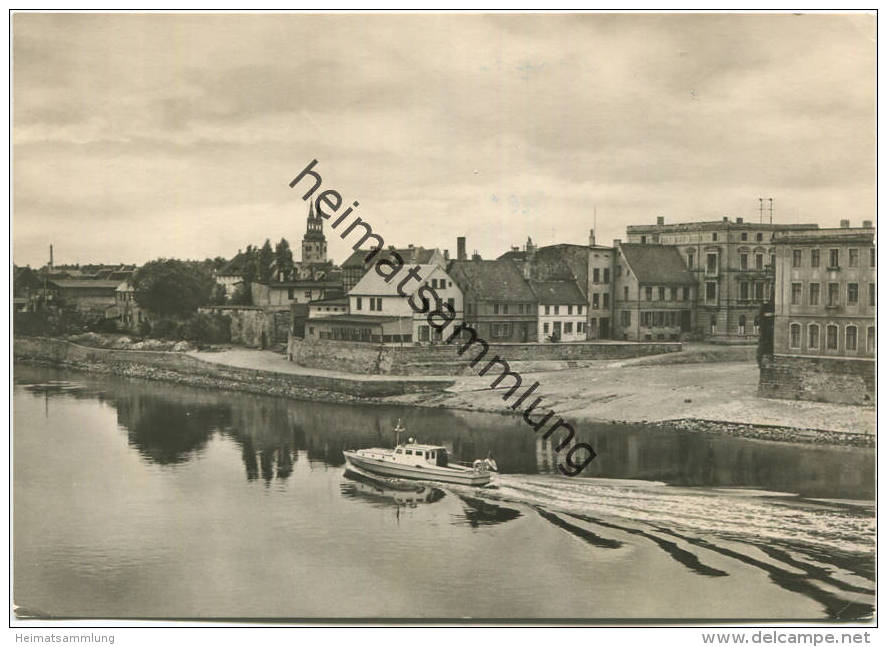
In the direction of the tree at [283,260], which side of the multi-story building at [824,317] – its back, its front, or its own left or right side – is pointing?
right

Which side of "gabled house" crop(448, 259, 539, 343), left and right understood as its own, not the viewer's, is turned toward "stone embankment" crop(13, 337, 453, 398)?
right

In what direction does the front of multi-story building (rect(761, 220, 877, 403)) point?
toward the camera

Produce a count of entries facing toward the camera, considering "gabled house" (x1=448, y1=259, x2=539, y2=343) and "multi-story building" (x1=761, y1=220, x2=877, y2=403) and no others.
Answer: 2

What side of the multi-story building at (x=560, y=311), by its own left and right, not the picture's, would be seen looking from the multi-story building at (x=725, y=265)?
left

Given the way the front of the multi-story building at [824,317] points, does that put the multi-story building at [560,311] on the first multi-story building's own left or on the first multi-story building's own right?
on the first multi-story building's own right

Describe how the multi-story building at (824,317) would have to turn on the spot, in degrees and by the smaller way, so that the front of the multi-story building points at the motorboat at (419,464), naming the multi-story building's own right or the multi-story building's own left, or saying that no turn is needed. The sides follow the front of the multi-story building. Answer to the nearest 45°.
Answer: approximately 45° to the multi-story building's own right

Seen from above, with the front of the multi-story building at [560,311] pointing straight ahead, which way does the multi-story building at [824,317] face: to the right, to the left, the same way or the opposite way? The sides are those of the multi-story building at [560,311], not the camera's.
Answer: the same way

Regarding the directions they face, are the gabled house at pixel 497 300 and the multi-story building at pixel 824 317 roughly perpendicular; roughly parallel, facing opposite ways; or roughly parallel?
roughly parallel

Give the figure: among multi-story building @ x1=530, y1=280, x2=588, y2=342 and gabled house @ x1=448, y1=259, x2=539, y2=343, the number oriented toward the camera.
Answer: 2

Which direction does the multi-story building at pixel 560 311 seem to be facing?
toward the camera

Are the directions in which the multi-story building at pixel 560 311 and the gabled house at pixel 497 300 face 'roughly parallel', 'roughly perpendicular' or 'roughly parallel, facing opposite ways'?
roughly parallel

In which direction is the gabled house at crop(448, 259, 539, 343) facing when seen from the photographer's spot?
facing the viewer

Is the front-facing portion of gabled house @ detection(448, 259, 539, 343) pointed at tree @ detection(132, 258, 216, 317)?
no

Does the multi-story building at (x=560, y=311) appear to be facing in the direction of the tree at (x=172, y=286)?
no

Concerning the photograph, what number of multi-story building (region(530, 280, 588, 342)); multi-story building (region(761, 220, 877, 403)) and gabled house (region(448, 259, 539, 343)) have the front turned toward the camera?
3

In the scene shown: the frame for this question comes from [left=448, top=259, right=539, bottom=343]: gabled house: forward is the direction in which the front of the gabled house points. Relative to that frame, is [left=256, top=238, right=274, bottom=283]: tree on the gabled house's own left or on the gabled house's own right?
on the gabled house's own right
